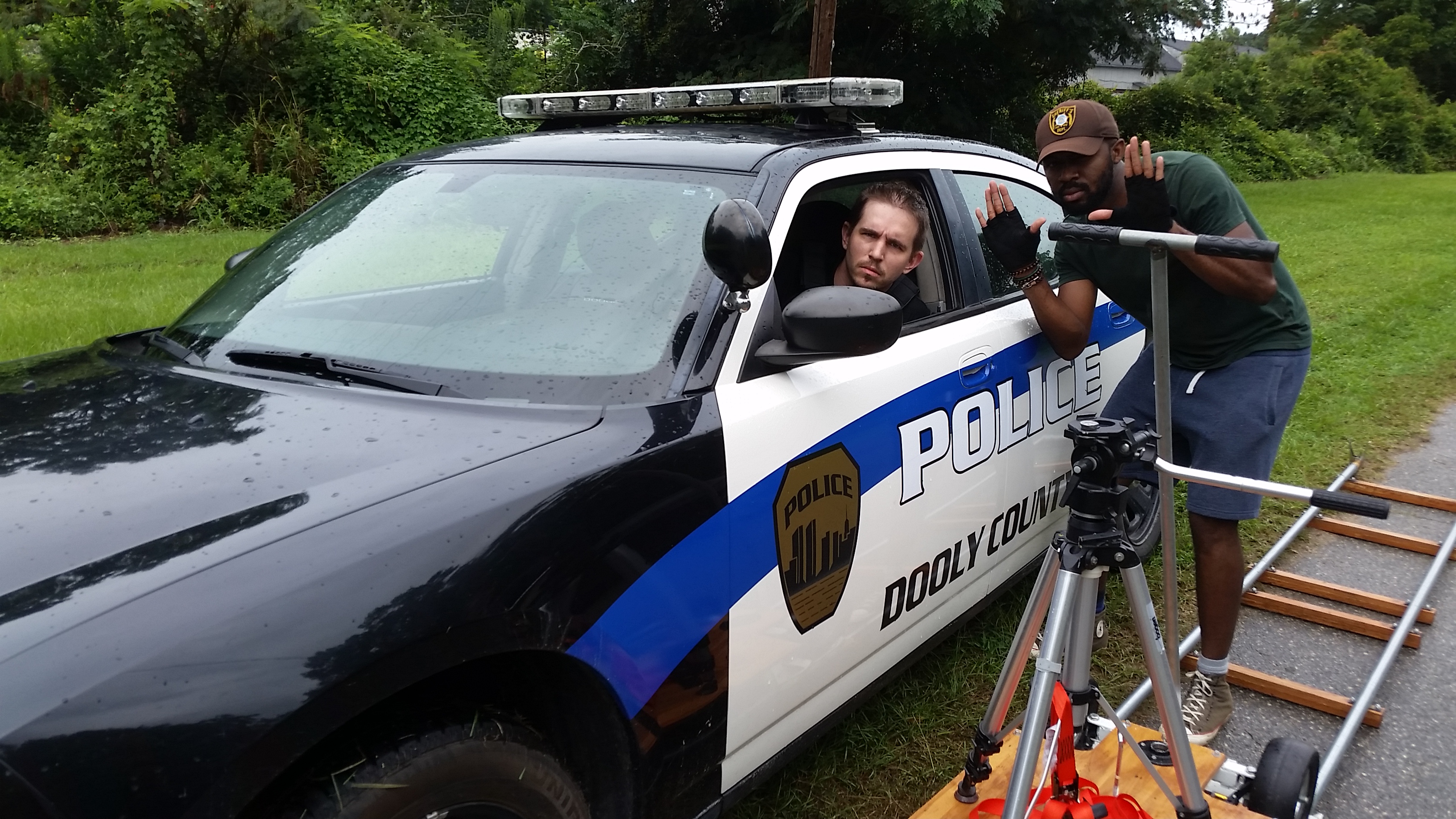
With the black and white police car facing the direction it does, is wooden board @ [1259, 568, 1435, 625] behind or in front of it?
behind

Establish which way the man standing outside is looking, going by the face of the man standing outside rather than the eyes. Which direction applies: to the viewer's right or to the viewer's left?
to the viewer's left

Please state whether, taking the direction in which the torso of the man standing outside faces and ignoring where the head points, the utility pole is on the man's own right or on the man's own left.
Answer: on the man's own right

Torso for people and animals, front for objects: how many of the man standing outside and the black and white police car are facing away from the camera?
0

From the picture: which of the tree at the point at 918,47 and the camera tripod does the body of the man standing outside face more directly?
the camera tripod

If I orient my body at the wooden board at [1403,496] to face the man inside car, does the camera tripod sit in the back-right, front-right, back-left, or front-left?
front-left

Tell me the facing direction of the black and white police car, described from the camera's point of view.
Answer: facing the viewer and to the left of the viewer
